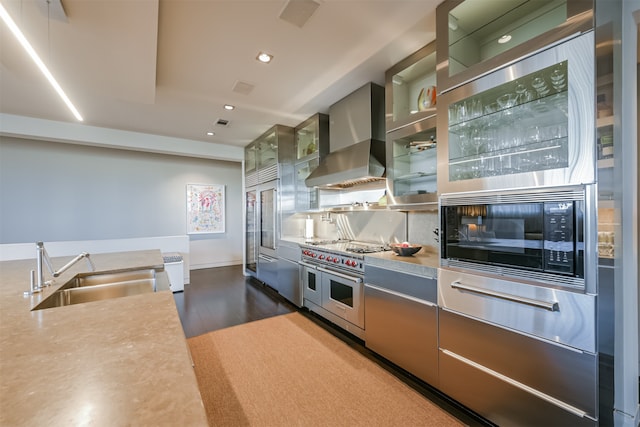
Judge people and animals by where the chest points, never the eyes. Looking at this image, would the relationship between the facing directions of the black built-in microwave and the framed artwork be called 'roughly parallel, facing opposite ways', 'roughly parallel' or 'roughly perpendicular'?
roughly perpendicular

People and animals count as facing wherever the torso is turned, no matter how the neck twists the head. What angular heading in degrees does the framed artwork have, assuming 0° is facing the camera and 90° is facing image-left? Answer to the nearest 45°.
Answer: approximately 0°

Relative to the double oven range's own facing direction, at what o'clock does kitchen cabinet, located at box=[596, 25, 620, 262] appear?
The kitchen cabinet is roughly at 9 o'clock from the double oven range.

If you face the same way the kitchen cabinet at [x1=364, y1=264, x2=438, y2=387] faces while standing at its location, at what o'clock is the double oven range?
The double oven range is roughly at 3 o'clock from the kitchen cabinet.

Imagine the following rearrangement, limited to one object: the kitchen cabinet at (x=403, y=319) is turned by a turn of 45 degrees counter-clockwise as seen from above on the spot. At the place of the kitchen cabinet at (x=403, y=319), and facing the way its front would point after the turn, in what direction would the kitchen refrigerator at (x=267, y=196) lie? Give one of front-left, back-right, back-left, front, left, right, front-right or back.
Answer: back-right

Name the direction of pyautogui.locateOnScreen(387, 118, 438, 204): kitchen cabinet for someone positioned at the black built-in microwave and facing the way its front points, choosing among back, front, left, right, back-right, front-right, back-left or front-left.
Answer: right

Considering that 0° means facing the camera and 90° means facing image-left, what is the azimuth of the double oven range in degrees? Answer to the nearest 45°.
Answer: approximately 45°

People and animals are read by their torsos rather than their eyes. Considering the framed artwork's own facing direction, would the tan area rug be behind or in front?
in front

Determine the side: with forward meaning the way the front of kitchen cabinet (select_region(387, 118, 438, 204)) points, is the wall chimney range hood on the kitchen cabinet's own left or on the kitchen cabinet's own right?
on the kitchen cabinet's own right

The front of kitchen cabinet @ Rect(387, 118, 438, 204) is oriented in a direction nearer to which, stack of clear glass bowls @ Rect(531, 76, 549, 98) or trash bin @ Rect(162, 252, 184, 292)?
the trash bin

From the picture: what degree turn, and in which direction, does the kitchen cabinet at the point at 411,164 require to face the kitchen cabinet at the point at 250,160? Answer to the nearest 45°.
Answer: approximately 90° to its right
